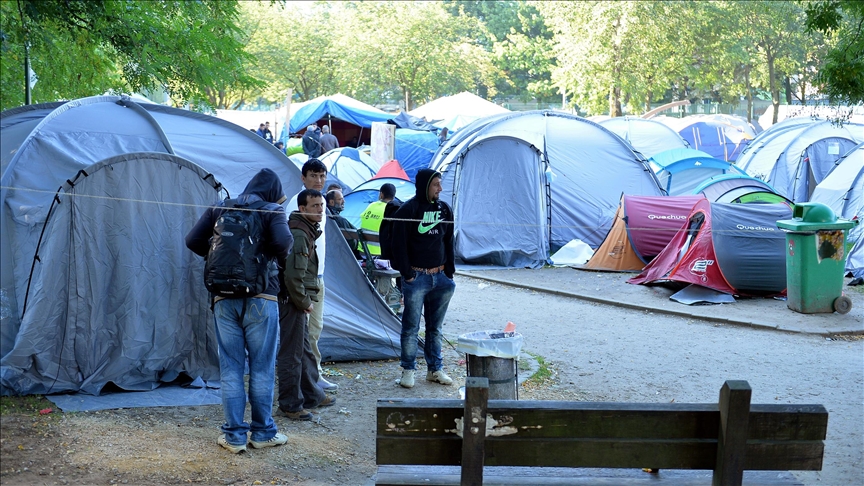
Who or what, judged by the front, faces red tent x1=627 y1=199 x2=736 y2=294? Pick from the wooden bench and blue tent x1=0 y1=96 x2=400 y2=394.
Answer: the wooden bench

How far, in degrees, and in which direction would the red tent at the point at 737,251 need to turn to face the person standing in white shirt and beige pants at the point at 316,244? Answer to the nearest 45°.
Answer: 0° — it already faces them

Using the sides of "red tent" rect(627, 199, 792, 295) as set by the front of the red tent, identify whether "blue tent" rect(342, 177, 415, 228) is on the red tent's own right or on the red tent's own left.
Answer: on the red tent's own right

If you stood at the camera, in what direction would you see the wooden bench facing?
facing away from the viewer

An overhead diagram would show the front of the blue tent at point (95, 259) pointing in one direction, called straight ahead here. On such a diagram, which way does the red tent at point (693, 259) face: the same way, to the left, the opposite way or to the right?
to the right

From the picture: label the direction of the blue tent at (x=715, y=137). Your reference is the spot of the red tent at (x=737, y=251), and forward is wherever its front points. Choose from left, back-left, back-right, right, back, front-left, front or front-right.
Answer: back-right

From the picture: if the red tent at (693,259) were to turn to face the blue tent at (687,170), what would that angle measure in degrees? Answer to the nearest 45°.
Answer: approximately 135° to its right

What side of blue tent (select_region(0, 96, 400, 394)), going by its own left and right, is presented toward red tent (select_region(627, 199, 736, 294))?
left

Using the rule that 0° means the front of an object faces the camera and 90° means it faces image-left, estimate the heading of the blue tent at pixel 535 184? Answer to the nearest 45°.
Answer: approximately 45°
